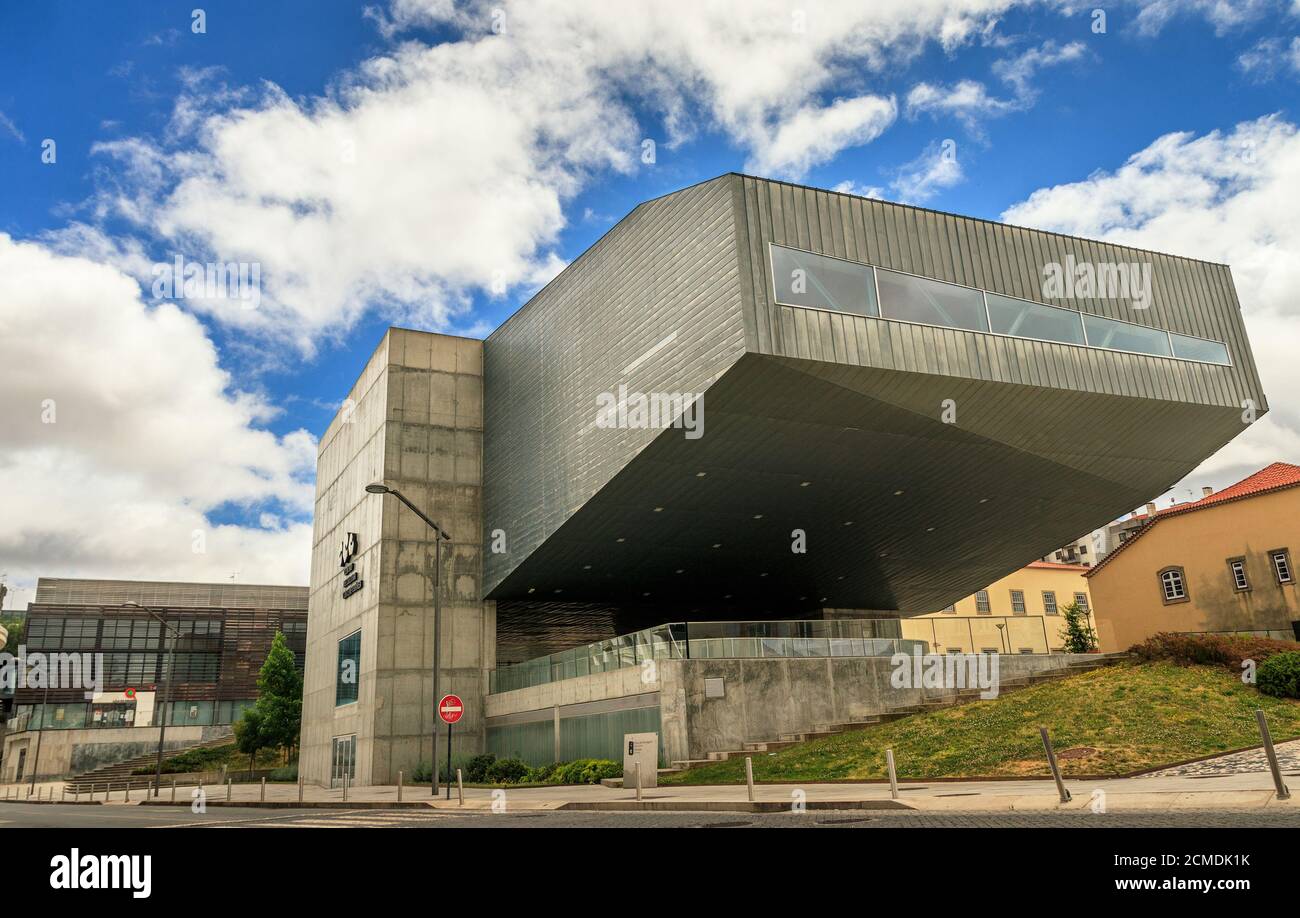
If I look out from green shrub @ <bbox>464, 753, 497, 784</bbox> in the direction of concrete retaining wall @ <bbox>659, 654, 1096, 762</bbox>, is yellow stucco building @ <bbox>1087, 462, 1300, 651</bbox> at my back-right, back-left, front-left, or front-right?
front-left

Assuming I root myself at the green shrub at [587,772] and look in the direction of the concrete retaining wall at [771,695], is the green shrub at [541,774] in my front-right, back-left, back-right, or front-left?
back-left
